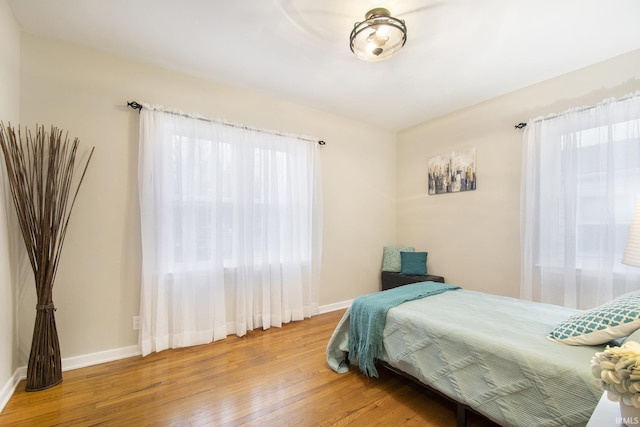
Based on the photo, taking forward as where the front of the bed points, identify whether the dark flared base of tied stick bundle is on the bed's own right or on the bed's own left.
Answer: on the bed's own left

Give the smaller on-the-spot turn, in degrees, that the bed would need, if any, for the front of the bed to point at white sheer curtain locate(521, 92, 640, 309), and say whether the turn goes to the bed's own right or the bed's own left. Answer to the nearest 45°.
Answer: approximately 90° to the bed's own right

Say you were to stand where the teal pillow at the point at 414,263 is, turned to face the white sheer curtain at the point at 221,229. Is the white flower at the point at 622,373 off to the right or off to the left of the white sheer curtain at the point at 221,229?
left

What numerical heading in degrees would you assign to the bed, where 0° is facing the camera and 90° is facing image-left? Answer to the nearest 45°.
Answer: approximately 135°

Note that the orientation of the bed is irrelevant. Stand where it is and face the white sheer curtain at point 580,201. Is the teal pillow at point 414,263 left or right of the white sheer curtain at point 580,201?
left

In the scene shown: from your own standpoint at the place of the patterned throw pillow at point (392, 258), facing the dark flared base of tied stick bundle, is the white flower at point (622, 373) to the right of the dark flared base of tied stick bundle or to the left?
left

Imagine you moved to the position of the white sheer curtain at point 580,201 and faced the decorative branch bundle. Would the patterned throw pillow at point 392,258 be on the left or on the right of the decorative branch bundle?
right

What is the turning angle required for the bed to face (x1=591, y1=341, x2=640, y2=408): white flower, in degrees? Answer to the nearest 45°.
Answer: approximately 135° to its left

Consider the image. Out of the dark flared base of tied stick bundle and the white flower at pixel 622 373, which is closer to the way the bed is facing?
the dark flared base of tied stick bundle
